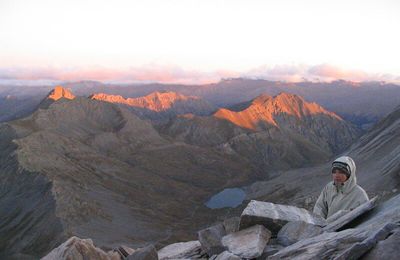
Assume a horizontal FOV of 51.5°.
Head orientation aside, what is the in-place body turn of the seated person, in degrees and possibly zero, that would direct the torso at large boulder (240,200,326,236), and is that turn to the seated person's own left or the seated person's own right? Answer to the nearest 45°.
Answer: approximately 45° to the seated person's own right

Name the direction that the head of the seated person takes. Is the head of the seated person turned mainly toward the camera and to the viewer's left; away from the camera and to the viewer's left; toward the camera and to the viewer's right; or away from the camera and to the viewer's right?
toward the camera and to the viewer's left

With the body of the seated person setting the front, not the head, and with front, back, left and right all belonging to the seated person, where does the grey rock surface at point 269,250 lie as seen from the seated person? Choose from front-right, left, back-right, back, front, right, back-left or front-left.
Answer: front

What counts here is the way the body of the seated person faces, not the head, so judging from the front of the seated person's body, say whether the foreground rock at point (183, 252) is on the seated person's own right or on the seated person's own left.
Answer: on the seated person's own right

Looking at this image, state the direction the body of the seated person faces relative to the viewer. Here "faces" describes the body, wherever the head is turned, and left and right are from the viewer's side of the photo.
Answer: facing the viewer and to the left of the viewer

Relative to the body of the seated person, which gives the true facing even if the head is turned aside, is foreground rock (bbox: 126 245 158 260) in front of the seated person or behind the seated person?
in front

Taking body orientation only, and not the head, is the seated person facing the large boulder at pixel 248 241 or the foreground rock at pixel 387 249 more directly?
the large boulder

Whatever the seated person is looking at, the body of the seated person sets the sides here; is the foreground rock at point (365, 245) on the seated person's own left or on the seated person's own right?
on the seated person's own left

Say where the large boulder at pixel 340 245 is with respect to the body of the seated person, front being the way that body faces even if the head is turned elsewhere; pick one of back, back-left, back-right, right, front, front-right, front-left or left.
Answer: front-left
